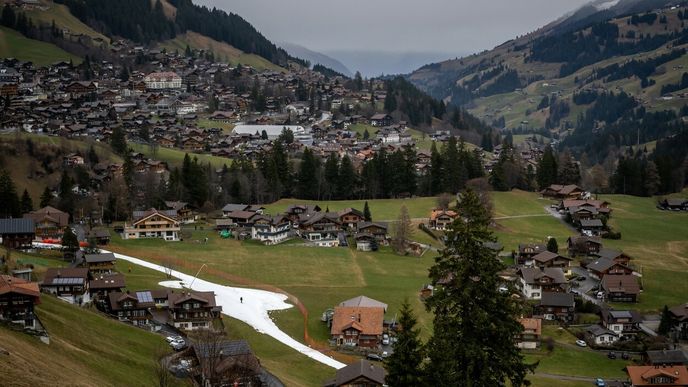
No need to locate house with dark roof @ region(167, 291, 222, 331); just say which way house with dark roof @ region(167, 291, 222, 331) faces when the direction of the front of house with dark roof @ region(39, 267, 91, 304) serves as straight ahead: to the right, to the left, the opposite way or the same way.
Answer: the same way

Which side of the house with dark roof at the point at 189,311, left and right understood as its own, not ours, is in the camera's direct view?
front

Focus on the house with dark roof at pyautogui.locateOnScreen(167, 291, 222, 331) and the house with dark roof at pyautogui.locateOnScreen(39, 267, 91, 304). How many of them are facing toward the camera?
2

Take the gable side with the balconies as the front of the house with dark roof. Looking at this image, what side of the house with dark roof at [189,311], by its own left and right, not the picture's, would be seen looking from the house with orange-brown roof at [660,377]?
left

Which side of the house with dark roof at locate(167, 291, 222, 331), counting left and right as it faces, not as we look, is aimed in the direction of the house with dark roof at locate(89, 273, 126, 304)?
right

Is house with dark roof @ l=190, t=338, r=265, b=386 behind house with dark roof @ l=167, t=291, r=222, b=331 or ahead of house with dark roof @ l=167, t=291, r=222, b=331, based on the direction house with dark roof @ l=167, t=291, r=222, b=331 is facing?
ahead

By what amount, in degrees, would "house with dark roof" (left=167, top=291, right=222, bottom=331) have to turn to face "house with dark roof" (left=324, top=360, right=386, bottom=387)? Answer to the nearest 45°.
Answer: approximately 45° to its left

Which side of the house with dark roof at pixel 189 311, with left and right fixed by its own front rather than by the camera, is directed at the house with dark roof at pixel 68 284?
right

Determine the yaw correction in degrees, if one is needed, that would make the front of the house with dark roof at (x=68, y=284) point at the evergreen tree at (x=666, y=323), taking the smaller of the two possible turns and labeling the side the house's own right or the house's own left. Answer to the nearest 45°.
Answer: approximately 90° to the house's own left

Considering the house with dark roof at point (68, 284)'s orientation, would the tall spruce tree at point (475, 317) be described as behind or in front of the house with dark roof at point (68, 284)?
in front

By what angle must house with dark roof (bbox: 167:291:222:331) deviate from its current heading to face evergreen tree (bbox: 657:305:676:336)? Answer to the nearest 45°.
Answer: approximately 90° to its left

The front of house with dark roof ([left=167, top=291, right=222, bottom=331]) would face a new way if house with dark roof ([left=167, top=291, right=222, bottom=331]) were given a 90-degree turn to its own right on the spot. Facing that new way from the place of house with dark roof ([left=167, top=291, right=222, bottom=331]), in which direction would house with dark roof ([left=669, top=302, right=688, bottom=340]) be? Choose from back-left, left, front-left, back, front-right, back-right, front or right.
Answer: back

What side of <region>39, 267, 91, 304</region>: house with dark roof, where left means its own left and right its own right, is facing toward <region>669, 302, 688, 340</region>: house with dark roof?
left

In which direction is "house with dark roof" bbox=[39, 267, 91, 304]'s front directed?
toward the camera
